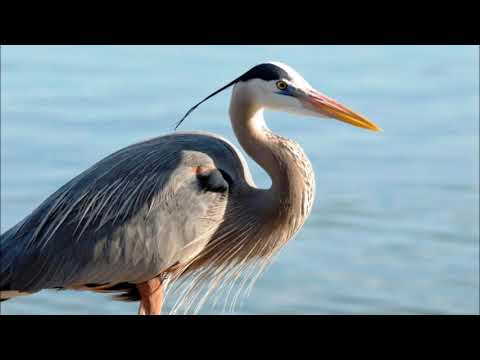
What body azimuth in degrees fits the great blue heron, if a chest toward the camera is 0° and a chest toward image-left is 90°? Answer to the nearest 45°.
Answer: approximately 270°
